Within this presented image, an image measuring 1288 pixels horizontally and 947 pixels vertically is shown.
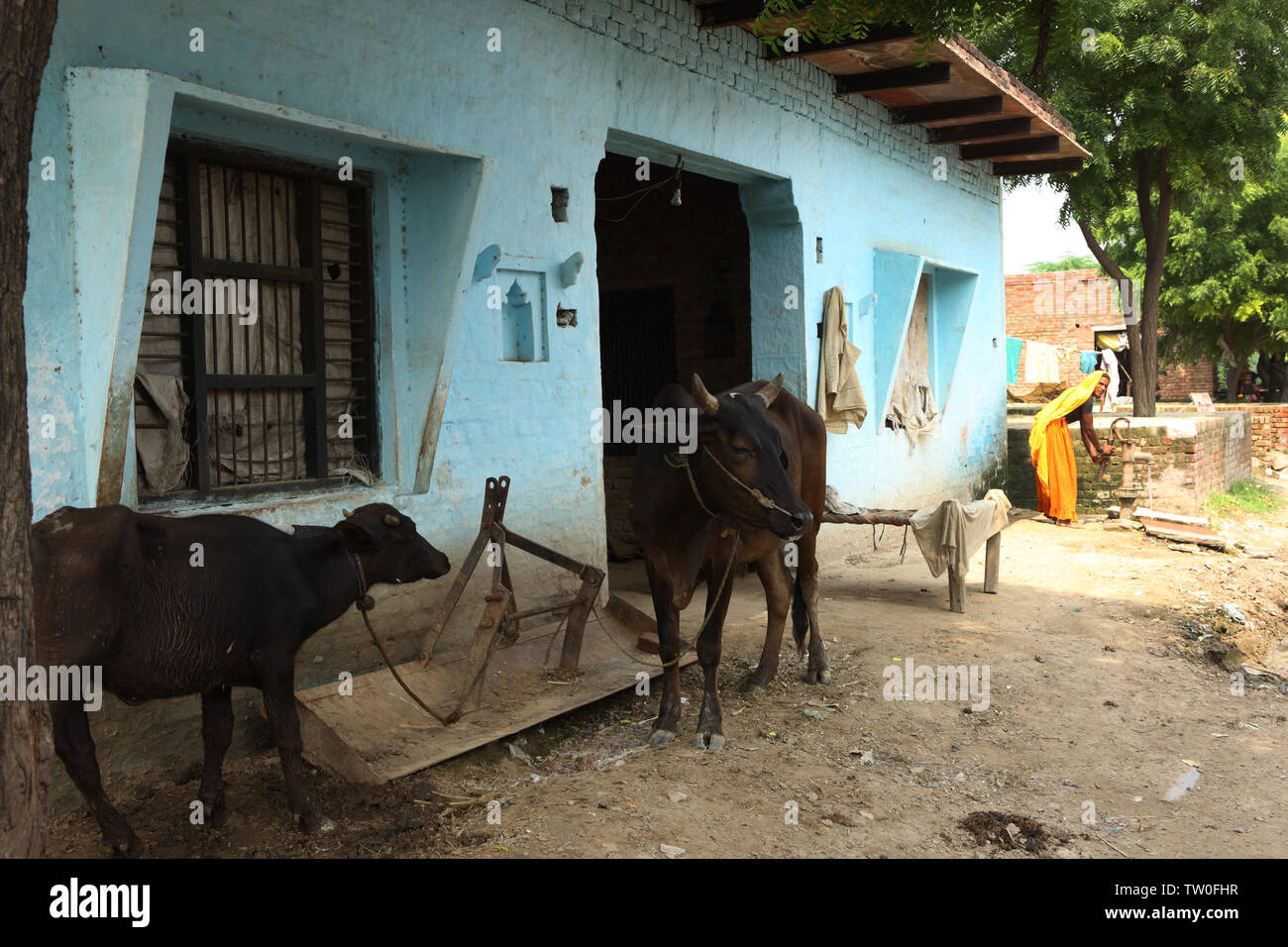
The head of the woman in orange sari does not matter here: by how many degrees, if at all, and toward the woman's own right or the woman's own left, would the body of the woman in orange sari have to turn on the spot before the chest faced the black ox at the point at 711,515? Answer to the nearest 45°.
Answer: approximately 90° to the woman's own right

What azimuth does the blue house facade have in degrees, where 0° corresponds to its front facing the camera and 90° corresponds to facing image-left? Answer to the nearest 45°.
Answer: approximately 315°

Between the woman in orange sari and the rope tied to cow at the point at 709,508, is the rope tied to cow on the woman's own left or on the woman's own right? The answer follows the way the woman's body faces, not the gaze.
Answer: on the woman's own right

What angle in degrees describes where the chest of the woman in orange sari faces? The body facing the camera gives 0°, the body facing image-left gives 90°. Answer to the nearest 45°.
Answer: approximately 270°
